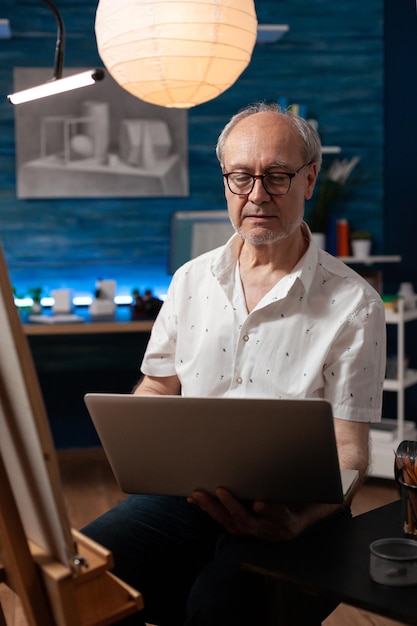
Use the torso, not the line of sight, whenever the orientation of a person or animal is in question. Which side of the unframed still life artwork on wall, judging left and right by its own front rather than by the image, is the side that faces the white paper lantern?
front

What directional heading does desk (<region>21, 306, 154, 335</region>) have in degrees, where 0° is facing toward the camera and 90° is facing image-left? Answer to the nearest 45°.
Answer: approximately 0°

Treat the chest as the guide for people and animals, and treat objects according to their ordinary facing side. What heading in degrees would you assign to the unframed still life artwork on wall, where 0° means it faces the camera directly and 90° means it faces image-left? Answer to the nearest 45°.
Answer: approximately 0°

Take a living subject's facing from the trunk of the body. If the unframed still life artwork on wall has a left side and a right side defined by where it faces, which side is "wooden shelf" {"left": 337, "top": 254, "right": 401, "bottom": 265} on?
on its left

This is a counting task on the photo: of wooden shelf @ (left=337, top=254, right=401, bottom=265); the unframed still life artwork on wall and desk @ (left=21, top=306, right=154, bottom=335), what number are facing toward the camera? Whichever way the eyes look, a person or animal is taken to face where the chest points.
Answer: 3

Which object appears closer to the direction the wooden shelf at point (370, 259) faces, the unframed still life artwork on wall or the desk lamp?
the desk lamp

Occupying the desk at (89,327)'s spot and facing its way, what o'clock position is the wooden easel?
The wooden easel is roughly at 12 o'clock from the desk.

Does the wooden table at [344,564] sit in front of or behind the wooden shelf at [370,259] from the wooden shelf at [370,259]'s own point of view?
in front

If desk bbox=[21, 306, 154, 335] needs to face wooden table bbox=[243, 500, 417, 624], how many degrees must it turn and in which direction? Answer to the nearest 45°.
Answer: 0° — it already faces it

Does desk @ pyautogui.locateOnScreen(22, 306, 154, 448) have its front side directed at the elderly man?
yes

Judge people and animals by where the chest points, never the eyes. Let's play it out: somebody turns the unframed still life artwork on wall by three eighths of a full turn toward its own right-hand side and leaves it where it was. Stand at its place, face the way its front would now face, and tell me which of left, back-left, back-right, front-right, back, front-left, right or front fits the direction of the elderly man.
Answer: back-left

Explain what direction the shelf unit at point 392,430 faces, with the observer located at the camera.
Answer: facing the viewer and to the left of the viewer

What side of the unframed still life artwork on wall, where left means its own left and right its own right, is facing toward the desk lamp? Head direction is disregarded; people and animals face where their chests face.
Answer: front
